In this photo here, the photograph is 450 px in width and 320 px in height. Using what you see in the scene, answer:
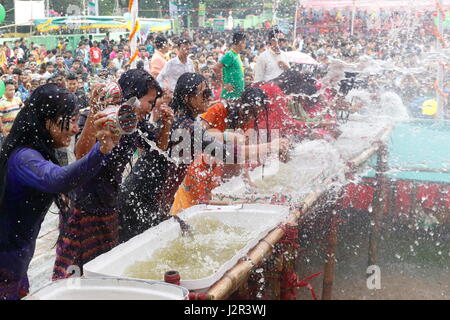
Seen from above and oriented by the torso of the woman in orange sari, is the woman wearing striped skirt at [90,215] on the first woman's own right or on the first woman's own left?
on the first woman's own right

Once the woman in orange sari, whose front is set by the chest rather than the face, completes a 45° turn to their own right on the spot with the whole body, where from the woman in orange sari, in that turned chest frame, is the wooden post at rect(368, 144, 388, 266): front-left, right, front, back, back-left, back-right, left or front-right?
left

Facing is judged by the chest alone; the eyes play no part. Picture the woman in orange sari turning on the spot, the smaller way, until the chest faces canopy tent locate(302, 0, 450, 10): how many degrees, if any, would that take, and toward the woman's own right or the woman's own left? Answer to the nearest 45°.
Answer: approximately 90° to the woman's own left

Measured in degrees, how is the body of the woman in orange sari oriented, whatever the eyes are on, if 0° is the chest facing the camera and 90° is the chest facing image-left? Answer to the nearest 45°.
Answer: approximately 270°

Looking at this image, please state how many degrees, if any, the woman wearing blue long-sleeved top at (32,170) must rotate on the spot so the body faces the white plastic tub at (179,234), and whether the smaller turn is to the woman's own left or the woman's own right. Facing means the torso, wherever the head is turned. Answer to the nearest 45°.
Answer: approximately 45° to the woman's own left

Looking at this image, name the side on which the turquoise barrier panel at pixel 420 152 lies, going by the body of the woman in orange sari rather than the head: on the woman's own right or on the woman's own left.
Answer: on the woman's own left

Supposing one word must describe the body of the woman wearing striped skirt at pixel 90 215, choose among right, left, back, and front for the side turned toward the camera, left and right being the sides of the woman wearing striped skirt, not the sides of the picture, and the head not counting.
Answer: right

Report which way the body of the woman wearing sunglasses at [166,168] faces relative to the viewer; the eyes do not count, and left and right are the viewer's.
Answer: facing to the right of the viewer

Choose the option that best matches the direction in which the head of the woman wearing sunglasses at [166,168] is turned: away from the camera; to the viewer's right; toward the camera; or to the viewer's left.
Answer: to the viewer's right

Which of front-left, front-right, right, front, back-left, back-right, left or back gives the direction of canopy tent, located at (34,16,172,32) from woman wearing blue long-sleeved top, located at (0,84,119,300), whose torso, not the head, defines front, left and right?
left

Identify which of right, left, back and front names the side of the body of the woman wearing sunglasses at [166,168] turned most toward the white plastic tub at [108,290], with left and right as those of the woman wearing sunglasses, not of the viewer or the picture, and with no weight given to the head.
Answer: right
